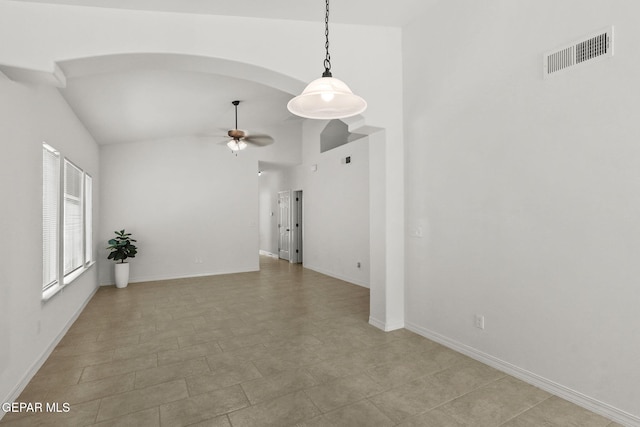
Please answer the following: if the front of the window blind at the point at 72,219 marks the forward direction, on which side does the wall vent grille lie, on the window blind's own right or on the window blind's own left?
on the window blind's own right

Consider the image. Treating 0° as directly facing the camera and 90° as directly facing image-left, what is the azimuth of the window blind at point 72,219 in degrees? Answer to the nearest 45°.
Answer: approximately 270°

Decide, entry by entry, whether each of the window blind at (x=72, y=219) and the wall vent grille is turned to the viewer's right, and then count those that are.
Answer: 1

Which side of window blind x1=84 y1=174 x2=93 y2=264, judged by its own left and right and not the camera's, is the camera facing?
right

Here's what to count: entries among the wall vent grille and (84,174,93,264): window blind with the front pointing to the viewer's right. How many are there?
1

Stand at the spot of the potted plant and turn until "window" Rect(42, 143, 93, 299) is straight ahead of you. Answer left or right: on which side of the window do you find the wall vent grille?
left

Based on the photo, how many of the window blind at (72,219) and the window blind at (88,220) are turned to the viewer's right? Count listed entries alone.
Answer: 2

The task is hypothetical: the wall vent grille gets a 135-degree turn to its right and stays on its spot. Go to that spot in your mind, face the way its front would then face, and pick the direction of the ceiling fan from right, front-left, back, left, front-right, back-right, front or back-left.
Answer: left

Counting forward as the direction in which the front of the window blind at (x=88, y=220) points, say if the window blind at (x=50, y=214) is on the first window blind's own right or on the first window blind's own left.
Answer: on the first window blind's own right

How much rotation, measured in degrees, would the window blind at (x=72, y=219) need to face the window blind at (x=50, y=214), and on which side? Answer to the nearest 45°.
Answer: approximately 90° to its right

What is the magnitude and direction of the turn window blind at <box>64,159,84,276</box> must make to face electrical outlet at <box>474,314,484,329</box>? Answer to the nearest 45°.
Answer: approximately 45° to its right

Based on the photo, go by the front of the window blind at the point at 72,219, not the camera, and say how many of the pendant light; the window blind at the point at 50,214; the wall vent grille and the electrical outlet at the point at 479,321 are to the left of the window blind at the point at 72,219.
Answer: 0

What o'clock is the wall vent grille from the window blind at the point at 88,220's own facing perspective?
The wall vent grille is roughly at 2 o'clock from the window blind.

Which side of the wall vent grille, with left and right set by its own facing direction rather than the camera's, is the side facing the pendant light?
front

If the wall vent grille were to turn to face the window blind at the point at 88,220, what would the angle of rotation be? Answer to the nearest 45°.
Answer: approximately 45° to its right
